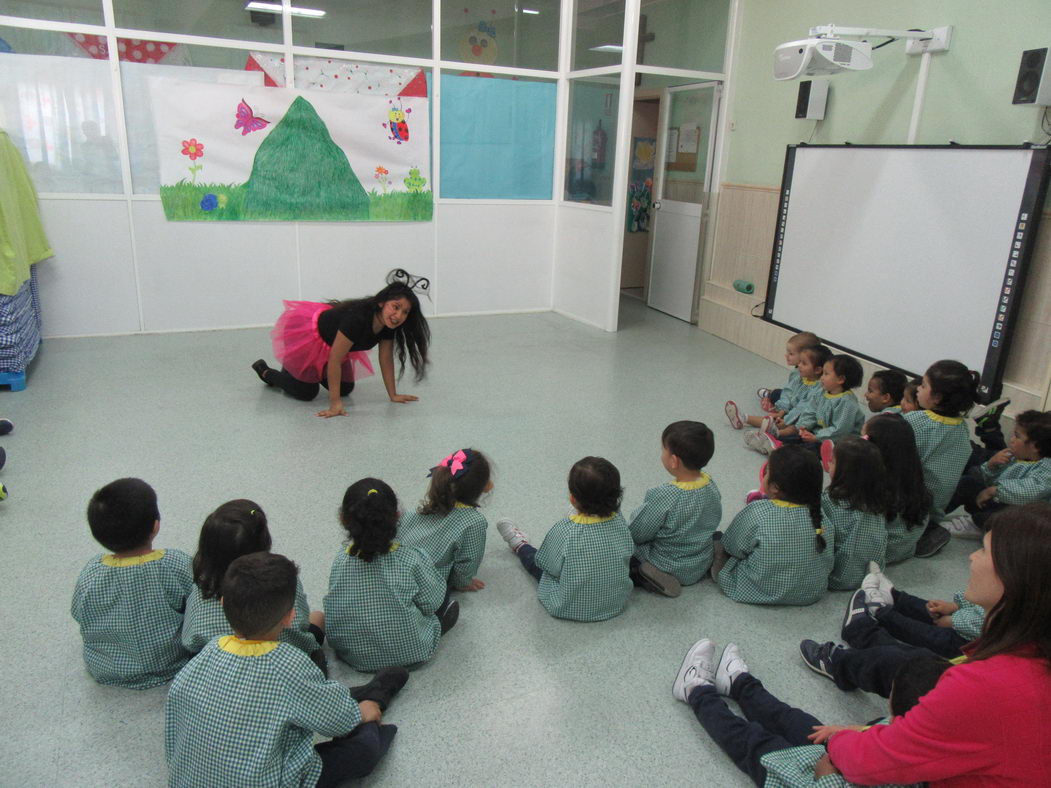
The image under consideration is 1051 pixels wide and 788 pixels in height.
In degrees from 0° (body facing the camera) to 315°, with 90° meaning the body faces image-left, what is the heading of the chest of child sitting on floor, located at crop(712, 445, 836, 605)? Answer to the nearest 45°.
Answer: approximately 135°

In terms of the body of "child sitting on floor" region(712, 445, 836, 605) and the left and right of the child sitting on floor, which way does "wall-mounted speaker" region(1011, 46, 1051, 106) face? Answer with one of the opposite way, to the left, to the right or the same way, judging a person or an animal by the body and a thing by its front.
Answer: to the left

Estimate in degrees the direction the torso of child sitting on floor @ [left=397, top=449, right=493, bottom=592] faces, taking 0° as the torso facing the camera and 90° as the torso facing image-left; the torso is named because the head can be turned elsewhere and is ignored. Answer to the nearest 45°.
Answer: approximately 225°

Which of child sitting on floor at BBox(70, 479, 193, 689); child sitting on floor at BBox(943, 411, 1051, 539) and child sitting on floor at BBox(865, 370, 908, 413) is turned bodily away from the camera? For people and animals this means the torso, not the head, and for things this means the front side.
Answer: child sitting on floor at BBox(70, 479, 193, 689)

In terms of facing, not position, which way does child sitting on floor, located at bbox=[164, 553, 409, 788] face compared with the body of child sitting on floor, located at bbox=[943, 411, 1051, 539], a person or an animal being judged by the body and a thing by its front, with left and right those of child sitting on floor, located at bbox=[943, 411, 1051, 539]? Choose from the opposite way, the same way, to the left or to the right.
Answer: to the right

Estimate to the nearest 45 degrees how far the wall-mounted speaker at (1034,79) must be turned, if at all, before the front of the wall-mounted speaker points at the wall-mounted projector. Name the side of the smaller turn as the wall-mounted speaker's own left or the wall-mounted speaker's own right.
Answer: approximately 45° to the wall-mounted speaker's own right

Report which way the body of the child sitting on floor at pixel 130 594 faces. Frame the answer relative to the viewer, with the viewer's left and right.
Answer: facing away from the viewer

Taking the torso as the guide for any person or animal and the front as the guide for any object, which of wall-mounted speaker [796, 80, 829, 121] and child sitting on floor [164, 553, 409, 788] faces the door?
the child sitting on floor

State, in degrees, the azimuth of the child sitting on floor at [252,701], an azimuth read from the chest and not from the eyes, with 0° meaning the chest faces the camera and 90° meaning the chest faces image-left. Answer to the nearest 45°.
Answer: approximately 225°

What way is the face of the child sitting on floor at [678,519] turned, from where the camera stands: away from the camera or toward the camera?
away from the camera

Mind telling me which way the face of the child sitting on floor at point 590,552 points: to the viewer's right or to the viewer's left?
to the viewer's left

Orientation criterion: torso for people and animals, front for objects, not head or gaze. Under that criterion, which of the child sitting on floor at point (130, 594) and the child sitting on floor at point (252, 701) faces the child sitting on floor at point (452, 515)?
the child sitting on floor at point (252, 701)

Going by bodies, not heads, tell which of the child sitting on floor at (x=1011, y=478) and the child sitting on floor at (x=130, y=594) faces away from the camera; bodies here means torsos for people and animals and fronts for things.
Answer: the child sitting on floor at (x=130, y=594)

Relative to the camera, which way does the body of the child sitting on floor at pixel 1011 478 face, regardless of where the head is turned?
to the viewer's left

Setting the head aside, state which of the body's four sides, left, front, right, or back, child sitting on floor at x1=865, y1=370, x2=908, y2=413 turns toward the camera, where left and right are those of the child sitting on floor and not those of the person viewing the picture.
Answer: left

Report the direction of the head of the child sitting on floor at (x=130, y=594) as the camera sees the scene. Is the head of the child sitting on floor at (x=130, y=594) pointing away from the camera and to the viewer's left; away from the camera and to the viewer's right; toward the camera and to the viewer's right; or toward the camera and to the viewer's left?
away from the camera and to the viewer's right
